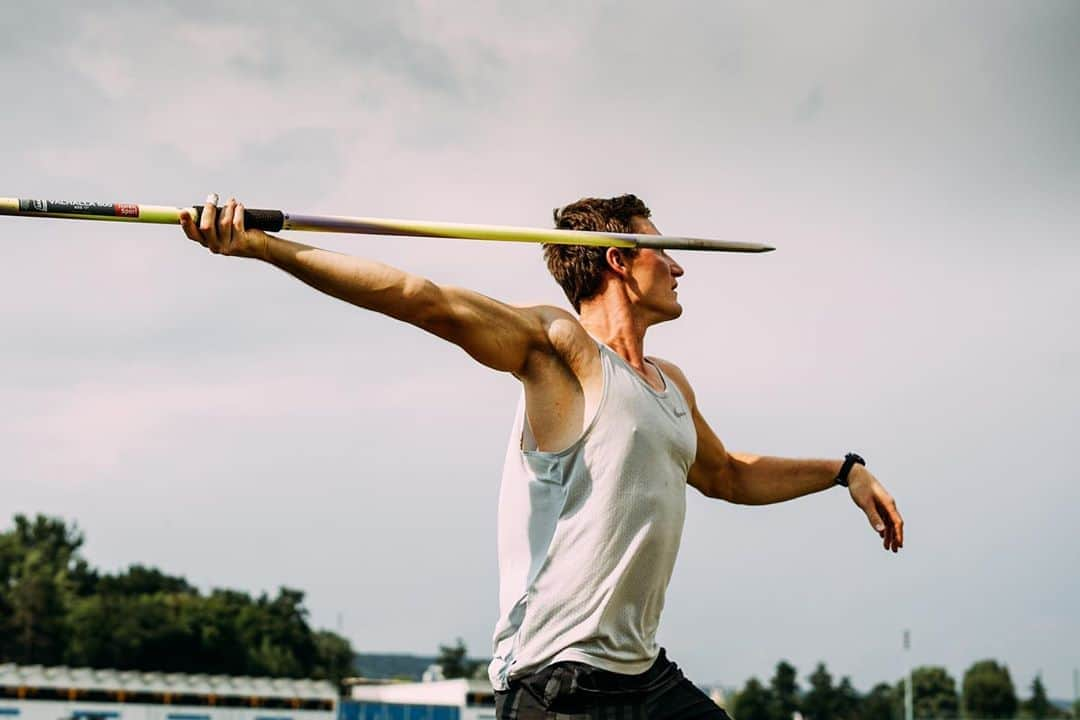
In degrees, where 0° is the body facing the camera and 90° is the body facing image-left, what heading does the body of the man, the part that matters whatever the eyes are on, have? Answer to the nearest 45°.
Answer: approximately 315°

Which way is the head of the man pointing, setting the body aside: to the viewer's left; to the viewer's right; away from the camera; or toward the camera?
to the viewer's right
